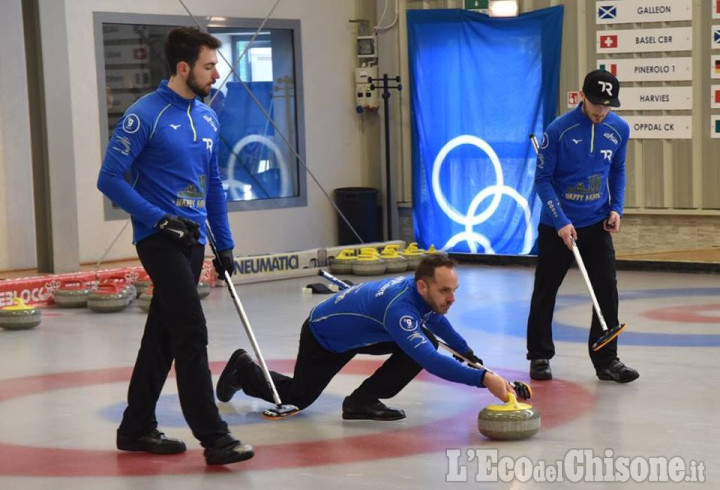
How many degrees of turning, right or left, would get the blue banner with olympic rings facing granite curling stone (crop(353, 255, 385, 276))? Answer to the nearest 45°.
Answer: approximately 45° to its right

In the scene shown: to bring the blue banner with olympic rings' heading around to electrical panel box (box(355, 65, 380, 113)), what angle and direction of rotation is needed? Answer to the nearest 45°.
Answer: approximately 135° to its right

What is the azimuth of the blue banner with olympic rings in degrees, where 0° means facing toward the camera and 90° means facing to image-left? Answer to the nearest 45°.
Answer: approximately 0°

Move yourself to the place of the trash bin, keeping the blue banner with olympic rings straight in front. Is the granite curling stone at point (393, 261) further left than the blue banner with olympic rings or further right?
right

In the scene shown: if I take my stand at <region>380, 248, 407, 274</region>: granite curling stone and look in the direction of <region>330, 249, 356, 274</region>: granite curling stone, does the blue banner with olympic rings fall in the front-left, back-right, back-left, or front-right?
back-right

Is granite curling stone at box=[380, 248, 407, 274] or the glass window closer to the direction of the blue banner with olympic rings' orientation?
the granite curling stone

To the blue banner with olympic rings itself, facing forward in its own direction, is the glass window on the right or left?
on its right

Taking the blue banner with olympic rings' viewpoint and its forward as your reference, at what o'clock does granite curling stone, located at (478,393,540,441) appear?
The granite curling stone is roughly at 12 o'clock from the blue banner with olympic rings.

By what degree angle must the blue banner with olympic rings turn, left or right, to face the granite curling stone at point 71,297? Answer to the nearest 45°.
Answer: approximately 45° to its right

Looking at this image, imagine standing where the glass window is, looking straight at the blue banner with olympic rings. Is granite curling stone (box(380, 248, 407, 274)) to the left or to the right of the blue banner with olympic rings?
right

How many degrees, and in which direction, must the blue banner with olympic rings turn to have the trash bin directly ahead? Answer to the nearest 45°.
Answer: approximately 90° to its right
